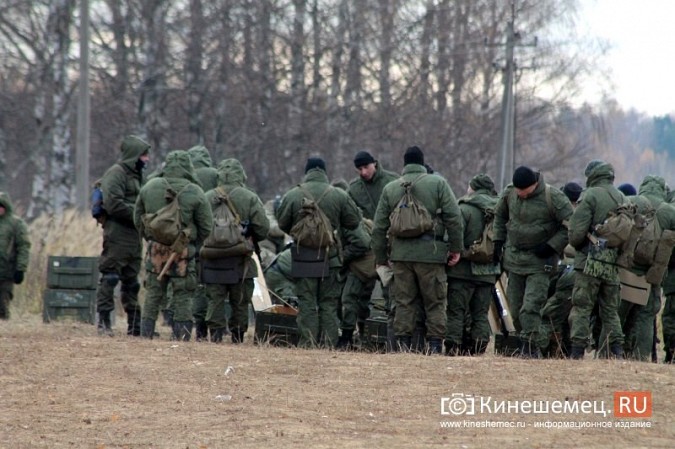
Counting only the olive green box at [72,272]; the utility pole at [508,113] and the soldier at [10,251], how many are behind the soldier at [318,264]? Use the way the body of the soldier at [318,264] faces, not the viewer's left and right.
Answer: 0

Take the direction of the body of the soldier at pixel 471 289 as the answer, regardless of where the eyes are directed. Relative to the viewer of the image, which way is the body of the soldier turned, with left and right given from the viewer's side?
facing away from the viewer and to the left of the viewer

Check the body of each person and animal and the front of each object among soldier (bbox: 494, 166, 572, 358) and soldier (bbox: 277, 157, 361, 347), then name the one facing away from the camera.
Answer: soldier (bbox: 277, 157, 361, 347)

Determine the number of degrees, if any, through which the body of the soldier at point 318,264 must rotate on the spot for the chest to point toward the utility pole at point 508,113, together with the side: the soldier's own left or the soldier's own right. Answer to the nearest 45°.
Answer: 0° — they already face it

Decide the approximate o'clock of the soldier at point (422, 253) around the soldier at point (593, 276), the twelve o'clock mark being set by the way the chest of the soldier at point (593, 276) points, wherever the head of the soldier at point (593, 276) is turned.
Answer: the soldier at point (422, 253) is roughly at 10 o'clock from the soldier at point (593, 276).

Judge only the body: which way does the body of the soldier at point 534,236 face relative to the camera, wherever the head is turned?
toward the camera

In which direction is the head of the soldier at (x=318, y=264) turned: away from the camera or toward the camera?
away from the camera

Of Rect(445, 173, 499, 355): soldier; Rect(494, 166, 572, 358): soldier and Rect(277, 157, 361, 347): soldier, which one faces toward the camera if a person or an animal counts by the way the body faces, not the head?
Rect(494, 166, 572, 358): soldier

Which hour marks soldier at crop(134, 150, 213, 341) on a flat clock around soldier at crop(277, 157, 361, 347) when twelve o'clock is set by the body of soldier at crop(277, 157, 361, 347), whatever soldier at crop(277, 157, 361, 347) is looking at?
soldier at crop(134, 150, 213, 341) is roughly at 9 o'clock from soldier at crop(277, 157, 361, 347).

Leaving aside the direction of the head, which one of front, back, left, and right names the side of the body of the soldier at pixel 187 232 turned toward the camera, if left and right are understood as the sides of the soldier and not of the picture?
back

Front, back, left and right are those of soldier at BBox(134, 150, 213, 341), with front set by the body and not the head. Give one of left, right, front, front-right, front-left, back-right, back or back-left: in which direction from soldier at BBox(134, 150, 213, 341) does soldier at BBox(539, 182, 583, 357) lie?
right

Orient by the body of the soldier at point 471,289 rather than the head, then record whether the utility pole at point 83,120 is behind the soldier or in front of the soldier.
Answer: in front

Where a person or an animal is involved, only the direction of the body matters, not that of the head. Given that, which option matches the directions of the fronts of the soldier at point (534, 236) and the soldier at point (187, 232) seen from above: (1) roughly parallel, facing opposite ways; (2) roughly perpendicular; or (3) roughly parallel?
roughly parallel, facing opposite ways

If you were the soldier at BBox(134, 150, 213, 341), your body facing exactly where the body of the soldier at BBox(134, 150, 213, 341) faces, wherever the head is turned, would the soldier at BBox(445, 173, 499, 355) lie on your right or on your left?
on your right

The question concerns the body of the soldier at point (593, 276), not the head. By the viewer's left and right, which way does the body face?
facing away from the viewer and to the left of the viewer

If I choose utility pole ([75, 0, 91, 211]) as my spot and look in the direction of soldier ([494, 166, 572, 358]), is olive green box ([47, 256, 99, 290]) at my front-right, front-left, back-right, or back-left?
front-right

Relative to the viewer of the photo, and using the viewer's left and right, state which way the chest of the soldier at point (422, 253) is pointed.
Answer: facing away from the viewer

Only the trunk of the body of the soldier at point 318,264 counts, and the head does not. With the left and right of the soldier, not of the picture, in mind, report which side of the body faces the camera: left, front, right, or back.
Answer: back

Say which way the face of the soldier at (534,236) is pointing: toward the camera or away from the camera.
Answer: toward the camera

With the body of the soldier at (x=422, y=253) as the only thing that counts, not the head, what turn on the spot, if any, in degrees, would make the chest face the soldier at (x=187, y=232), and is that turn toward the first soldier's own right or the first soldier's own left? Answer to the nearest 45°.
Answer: approximately 90° to the first soldier's own left

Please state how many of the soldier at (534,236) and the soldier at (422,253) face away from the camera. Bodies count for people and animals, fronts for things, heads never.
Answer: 1
